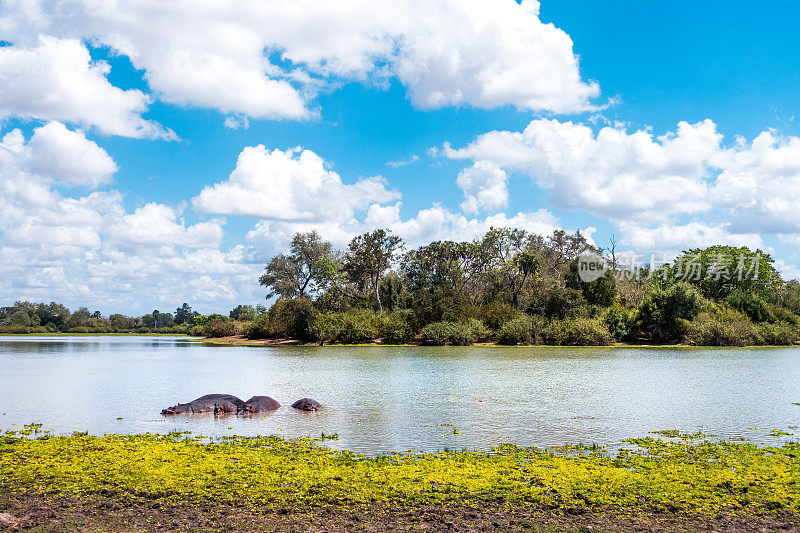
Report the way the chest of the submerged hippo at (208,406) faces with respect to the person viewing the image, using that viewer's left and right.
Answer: facing to the left of the viewer

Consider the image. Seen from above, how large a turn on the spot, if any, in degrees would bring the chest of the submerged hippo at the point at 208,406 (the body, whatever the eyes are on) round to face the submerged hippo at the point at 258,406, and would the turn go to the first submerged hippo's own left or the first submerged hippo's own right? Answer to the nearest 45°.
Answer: approximately 180°

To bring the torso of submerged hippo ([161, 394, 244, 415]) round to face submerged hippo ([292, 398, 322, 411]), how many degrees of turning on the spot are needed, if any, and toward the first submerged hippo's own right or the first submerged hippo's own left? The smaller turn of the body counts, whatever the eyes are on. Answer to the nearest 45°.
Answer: approximately 180°
